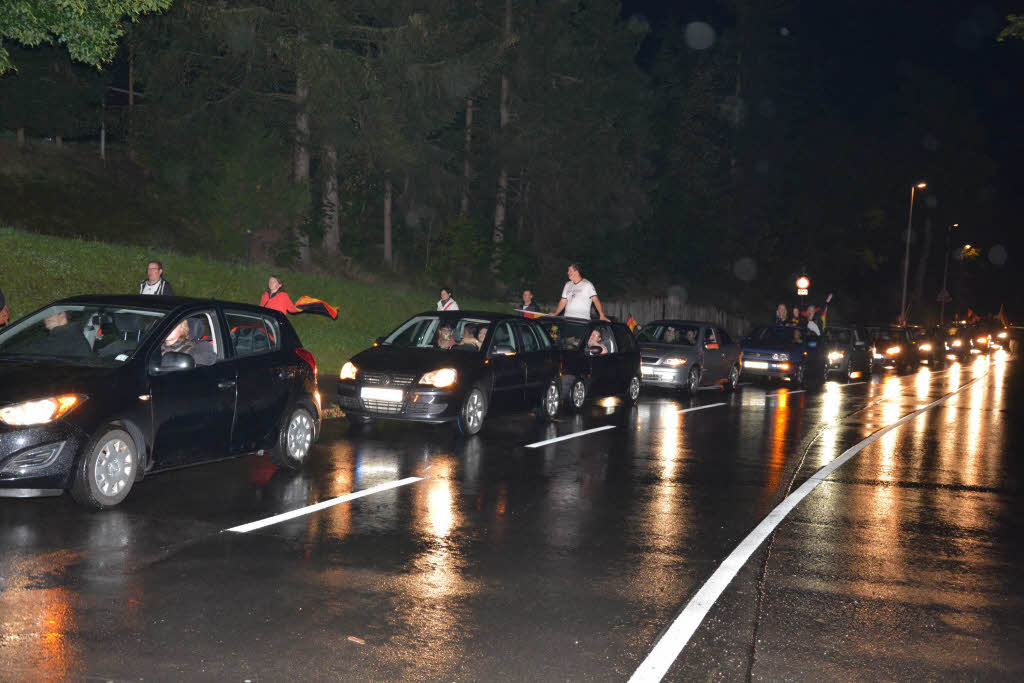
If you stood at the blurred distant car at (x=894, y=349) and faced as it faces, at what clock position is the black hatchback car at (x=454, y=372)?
The black hatchback car is roughly at 11 o'clock from the blurred distant car.

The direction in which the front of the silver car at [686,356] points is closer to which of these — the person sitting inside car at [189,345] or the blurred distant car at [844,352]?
the person sitting inside car

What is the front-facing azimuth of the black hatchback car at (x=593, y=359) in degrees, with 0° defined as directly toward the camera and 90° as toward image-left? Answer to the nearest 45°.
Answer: approximately 45°

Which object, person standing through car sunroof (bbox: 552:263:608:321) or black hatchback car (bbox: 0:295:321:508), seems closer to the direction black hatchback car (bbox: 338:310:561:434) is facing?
the black hatchback car

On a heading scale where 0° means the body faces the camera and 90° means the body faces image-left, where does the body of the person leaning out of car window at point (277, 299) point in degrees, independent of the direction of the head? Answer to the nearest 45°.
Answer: approximately 45°

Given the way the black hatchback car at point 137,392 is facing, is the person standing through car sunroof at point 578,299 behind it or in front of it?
behind

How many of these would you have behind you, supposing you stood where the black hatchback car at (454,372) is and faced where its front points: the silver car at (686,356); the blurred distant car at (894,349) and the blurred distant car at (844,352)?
3

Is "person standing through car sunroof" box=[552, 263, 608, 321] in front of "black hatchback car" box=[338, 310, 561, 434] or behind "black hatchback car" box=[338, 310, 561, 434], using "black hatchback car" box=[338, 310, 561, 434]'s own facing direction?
behind

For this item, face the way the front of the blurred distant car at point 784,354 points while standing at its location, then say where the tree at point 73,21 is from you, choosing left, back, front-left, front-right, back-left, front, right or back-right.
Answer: front

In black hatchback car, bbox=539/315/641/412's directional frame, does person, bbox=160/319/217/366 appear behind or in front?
in front

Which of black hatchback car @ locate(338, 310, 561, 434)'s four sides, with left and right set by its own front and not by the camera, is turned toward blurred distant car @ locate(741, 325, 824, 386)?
back

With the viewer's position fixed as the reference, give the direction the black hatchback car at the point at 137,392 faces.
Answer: facing the viewer and to the left of the viewer

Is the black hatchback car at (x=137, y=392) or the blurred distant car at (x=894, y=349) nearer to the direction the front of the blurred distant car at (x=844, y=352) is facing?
the black hatchback car

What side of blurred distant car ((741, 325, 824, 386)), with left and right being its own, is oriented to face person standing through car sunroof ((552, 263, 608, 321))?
front

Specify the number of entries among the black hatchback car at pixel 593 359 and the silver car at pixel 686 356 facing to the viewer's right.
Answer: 0

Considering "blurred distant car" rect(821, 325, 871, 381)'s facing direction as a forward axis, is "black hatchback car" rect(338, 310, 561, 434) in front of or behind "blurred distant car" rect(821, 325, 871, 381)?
in front

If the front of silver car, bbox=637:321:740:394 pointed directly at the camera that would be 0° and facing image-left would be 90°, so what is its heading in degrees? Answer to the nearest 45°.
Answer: approximately 45°
